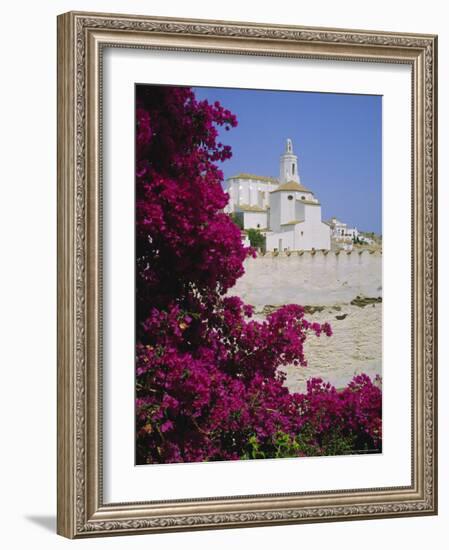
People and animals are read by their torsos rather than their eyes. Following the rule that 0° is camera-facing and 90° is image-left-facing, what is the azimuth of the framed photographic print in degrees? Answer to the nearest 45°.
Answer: approximately 315°
